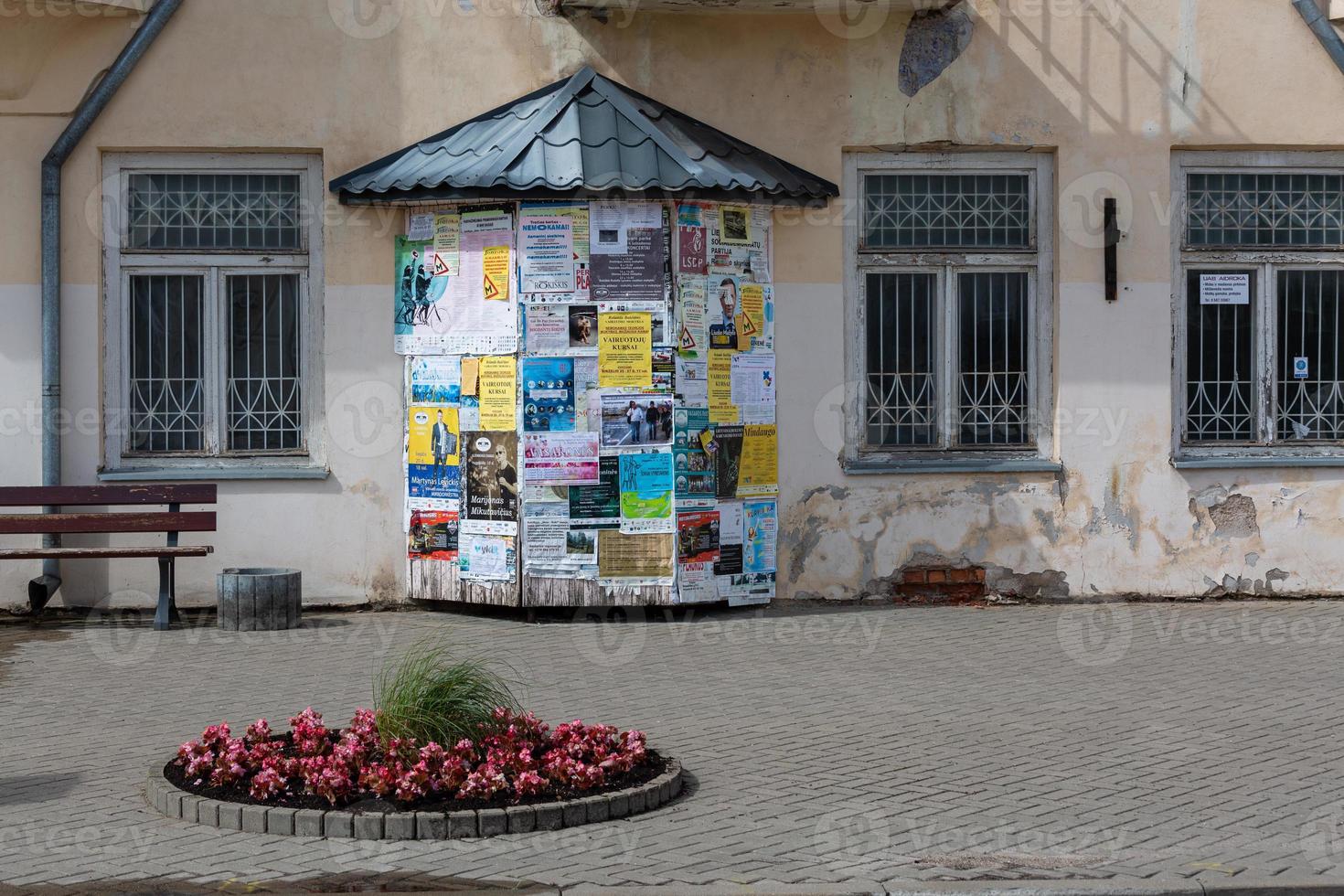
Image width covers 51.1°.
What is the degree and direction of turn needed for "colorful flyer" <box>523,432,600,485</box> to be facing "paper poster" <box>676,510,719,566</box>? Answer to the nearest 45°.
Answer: approximately 90° to its left

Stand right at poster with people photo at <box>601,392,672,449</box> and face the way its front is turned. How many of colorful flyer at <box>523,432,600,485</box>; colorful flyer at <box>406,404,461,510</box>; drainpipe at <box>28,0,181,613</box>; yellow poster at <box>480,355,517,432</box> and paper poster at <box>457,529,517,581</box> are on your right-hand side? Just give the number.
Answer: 5

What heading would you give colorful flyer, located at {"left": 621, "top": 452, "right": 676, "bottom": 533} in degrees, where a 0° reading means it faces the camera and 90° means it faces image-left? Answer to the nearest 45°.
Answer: approximately 0°

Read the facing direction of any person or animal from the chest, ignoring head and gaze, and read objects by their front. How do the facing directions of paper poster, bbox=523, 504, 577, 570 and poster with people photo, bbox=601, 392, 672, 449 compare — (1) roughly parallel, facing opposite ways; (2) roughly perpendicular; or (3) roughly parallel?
roughly parallel

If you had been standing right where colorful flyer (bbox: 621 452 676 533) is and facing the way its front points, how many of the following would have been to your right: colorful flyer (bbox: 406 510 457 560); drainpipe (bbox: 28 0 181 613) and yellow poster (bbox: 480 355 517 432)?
3

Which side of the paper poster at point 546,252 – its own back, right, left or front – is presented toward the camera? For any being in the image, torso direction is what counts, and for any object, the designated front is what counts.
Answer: front

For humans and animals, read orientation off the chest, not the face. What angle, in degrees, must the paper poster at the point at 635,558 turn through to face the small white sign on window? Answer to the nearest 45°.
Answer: approximately 90° to its left

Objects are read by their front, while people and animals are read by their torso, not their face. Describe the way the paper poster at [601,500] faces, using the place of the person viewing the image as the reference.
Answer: facing the viewer

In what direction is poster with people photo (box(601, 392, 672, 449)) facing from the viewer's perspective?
toward the camera

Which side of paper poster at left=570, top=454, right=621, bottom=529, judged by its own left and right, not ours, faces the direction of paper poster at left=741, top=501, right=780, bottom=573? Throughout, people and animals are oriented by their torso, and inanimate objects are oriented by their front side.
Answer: left

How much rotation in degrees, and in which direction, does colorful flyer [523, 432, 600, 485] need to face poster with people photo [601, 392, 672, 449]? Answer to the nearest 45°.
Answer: approximately 90° to its left

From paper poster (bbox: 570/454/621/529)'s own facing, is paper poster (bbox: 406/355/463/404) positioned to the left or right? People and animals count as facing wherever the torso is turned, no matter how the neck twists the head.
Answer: on its right

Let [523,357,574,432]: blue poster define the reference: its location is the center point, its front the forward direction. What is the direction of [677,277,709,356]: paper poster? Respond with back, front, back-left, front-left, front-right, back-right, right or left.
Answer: left

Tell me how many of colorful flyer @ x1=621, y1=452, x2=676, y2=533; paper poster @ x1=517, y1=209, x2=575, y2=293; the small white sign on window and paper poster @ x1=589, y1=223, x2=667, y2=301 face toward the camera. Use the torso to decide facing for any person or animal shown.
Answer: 4

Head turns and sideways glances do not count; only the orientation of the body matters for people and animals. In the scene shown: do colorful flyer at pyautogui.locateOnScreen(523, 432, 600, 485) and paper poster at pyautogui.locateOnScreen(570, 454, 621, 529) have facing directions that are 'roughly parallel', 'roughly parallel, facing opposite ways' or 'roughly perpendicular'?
roughly parallel

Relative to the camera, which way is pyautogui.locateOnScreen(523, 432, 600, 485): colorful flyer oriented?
toward the camera
